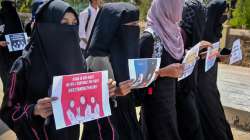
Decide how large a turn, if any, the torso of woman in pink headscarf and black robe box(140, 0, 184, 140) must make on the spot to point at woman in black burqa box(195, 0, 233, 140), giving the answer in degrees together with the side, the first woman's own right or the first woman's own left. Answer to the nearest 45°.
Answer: approximately 45° to the first woman's own left

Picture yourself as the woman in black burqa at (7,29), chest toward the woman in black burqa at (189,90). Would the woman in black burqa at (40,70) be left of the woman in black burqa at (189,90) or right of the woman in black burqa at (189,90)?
right

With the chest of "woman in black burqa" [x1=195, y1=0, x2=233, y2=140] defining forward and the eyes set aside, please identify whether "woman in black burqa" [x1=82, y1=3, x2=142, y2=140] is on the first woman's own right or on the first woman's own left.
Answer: on the first woman's own right

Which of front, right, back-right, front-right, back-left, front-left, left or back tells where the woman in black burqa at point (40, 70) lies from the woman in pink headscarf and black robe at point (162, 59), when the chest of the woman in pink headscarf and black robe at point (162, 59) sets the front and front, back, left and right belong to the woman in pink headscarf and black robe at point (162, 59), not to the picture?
back-right

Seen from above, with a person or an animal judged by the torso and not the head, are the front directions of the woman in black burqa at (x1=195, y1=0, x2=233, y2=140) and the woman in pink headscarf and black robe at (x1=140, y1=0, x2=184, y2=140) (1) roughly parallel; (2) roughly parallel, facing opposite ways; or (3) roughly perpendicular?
roughly parallel
